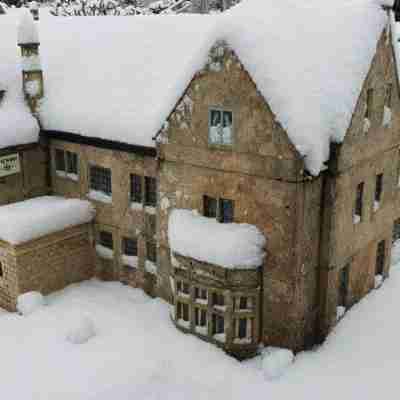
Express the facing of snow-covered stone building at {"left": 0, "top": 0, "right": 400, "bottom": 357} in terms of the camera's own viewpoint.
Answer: facing the viewer and to the left of the viewer

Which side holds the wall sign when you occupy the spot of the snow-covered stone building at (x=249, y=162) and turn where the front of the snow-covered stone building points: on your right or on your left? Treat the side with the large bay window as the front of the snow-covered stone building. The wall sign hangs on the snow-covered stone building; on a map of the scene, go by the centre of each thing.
on your right
